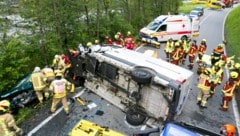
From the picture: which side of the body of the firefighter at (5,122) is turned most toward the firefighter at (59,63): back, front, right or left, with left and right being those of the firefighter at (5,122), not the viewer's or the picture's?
front

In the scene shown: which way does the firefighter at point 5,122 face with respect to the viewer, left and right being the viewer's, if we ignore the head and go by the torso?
facing away from the viewer and to the right of the viewer

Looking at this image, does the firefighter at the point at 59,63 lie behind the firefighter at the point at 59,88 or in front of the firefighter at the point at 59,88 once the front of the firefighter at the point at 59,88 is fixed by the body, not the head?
in front

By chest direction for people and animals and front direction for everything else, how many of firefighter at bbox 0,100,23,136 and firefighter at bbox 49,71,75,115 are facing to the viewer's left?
0

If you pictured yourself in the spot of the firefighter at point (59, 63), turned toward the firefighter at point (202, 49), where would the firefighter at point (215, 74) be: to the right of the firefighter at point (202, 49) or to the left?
right

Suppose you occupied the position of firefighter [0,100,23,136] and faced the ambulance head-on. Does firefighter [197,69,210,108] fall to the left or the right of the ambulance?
right

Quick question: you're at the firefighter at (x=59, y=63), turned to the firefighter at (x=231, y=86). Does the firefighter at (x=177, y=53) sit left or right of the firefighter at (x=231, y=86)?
left

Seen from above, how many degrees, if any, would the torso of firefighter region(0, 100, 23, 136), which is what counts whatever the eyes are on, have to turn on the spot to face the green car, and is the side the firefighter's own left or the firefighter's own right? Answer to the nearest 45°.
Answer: approximately 45° to the firefighter's own left

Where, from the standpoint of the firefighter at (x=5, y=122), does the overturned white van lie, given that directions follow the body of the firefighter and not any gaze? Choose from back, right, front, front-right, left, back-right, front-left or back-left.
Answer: front-right
